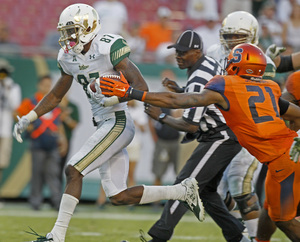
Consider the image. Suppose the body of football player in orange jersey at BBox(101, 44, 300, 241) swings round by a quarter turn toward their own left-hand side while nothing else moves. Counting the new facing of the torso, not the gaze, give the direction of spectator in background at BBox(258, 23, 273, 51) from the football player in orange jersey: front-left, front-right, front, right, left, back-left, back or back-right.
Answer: back-right

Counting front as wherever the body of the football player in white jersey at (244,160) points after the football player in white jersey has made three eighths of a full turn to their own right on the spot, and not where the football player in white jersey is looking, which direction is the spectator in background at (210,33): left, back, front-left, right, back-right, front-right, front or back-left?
front

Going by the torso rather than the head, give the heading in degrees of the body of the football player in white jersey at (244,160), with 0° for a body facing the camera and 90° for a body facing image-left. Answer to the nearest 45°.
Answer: approximately 45°

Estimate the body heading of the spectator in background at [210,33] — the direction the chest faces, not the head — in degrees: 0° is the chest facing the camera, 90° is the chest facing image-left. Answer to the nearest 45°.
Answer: approximately 0°

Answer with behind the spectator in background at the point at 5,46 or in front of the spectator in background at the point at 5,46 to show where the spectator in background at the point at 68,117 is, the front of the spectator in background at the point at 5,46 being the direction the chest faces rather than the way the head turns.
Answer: in front

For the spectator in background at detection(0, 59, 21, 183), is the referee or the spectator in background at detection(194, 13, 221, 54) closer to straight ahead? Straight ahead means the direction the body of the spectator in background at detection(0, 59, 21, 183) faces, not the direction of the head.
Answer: the referee

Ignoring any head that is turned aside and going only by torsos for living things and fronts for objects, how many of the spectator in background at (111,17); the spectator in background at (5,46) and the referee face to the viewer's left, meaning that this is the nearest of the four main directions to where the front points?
1

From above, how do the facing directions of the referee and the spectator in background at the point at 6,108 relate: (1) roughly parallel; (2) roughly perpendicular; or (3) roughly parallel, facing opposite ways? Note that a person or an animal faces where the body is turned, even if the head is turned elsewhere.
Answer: roughly perpendicular

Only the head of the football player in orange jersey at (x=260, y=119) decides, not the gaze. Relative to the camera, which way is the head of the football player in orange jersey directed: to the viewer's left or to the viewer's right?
to the viewer's left

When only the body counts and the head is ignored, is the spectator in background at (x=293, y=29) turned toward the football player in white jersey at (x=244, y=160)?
yes

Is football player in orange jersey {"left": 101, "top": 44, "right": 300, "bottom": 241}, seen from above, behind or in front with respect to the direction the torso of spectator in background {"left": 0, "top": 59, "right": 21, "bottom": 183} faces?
in front

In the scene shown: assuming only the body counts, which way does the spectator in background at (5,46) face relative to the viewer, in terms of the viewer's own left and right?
facing the viewer

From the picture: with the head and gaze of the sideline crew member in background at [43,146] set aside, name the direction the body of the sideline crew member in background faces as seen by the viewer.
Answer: toward the camera

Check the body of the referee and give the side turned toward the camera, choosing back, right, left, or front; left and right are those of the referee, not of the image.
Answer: left
